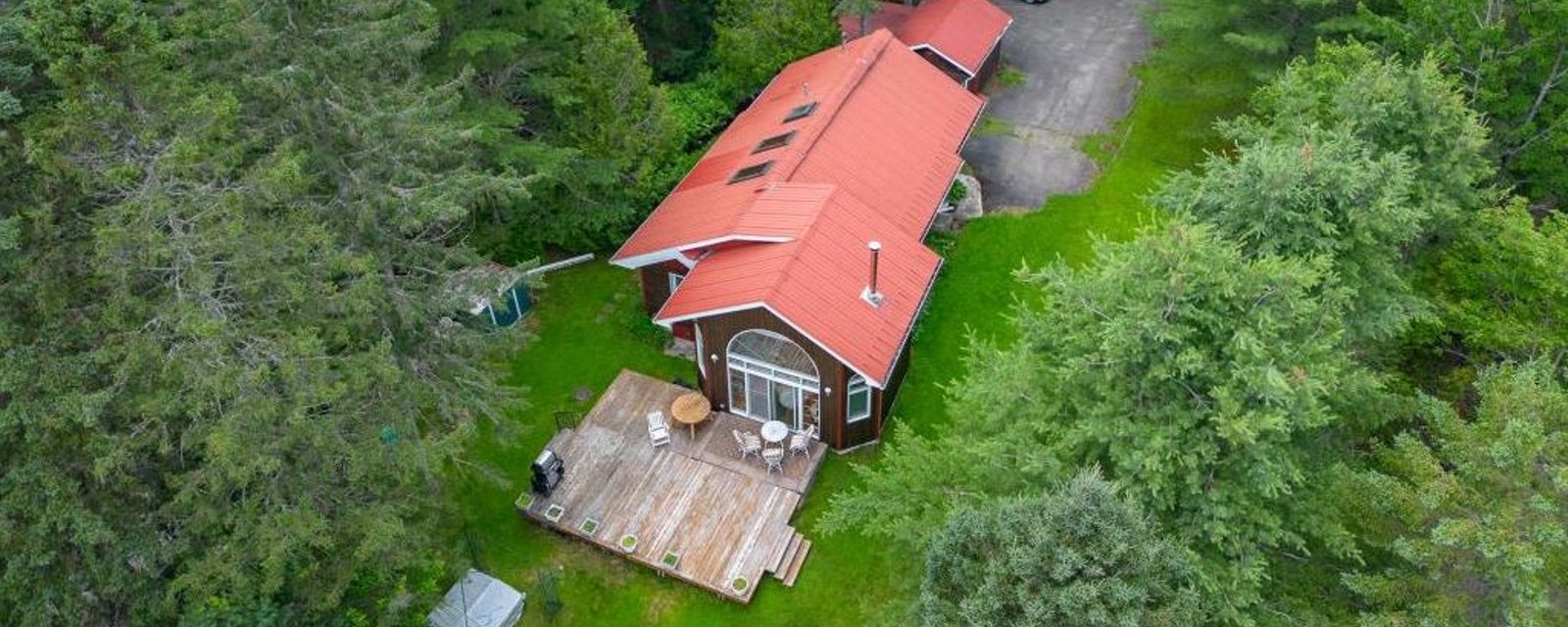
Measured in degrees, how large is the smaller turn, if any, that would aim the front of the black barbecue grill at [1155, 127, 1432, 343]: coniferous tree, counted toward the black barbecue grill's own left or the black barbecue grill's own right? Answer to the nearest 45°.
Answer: approximately 45° to the black barbecue grill's own left

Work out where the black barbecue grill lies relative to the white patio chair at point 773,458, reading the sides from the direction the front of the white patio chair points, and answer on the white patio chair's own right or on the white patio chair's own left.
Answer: on the white patio chair's own left

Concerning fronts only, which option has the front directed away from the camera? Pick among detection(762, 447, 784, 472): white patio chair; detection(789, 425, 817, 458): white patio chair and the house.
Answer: detection(762, 447, 784, 472): white patio chair

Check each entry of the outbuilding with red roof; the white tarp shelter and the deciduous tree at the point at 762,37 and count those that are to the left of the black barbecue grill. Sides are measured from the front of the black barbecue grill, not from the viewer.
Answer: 2

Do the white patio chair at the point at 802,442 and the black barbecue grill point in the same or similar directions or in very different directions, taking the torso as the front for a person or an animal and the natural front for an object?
very different directions

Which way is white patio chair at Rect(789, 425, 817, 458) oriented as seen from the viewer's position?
to the viewer's left

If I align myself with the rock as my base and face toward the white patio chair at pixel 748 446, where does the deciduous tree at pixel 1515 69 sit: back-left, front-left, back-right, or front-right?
back-left

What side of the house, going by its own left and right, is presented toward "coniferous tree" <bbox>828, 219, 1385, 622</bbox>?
left

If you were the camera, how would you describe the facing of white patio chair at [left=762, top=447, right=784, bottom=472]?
facing away from the viewer

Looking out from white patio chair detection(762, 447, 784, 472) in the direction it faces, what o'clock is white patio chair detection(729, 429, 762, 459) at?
white patio chair detection(729, 429, 762, 459) is roughly at 10 o'clock from white patio chair detection(762, 447, 784, 472).

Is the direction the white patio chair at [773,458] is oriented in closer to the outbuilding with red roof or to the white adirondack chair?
the outbuilding with red roof

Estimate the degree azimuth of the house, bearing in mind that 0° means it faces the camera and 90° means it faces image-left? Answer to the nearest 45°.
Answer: approximately 45°

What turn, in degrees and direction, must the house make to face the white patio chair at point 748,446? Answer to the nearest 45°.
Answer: approximately 45° to its left
